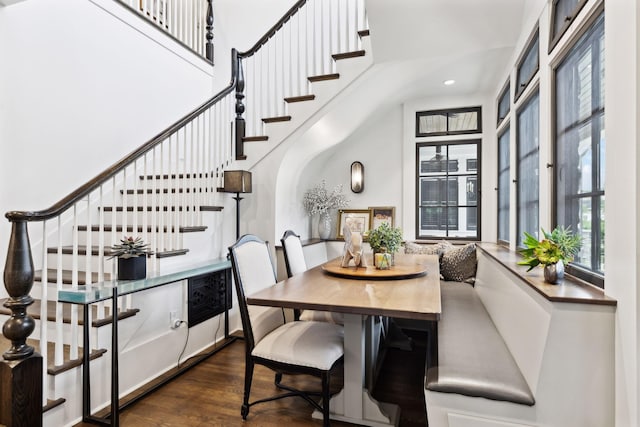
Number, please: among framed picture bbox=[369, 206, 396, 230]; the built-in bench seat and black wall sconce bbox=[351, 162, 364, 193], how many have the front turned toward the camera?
2

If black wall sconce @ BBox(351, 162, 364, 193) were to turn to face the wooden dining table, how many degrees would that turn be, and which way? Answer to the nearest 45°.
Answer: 0° — it already faces it

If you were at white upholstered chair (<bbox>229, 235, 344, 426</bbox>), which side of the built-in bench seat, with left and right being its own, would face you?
front

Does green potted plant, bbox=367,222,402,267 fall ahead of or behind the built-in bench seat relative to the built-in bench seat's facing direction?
ahead

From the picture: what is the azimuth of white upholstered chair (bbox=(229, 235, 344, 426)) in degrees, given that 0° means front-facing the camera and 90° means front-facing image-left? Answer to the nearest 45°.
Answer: approximately 315°

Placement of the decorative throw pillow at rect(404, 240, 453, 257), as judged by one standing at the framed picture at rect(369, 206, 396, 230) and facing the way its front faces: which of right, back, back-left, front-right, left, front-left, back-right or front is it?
front-left

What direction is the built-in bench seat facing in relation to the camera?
to the viewer's left

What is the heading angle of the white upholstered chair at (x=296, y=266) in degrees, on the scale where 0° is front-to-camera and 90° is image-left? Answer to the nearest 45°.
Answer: approximately 315°

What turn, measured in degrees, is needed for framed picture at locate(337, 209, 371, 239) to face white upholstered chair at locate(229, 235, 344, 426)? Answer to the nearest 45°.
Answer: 0° — it already faces it

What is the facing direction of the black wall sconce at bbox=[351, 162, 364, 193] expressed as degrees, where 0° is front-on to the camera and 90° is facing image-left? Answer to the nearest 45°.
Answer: approximately 0°

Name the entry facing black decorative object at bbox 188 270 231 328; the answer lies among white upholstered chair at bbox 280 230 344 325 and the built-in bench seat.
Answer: the built-in bench seat

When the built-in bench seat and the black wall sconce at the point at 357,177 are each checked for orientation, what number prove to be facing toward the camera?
1
